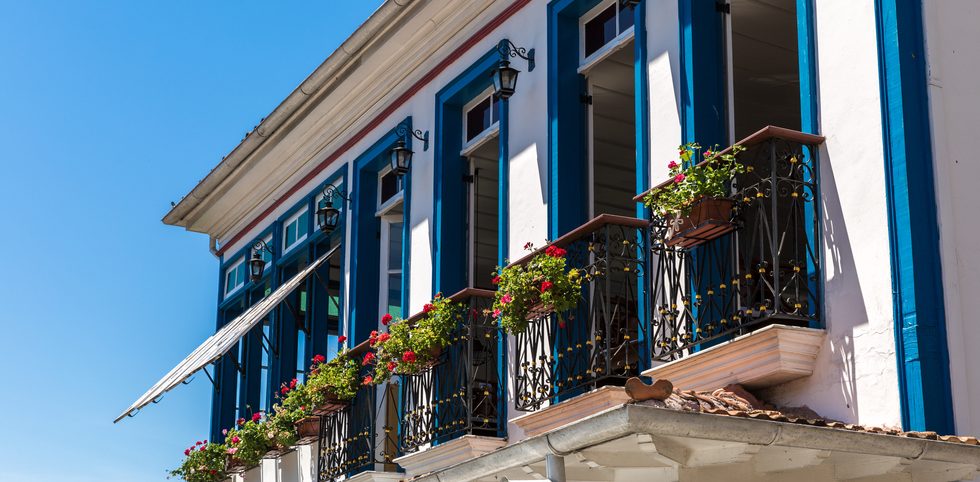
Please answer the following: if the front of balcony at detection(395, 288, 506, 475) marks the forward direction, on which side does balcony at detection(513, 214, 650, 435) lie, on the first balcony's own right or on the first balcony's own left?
on the first balcony's own left

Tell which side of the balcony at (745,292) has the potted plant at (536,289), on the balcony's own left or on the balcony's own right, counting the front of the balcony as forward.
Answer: on the balcony's own right

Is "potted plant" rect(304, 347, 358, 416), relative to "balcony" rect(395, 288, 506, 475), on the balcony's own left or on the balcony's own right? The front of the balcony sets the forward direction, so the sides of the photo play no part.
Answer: on the balcony's own right

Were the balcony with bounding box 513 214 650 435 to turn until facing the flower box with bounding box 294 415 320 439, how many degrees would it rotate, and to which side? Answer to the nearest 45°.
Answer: approximately 90° to its right

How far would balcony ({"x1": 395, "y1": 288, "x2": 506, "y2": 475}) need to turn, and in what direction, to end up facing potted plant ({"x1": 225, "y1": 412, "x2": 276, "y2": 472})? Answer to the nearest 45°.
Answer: approximately 90° to its right

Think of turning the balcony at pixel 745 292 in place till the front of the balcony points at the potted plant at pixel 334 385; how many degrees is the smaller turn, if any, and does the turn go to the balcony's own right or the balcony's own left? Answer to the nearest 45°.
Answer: approximately 90° to the balcony's own right

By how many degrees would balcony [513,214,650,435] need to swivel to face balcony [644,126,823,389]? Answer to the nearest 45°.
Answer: approximately 90° to its left

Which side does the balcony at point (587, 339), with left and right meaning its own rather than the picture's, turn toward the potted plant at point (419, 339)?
right

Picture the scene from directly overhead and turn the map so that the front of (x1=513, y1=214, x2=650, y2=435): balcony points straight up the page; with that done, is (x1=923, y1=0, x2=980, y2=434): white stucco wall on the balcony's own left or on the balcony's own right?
on the balcony's own left

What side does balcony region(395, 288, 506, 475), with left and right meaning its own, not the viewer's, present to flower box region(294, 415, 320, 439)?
right
